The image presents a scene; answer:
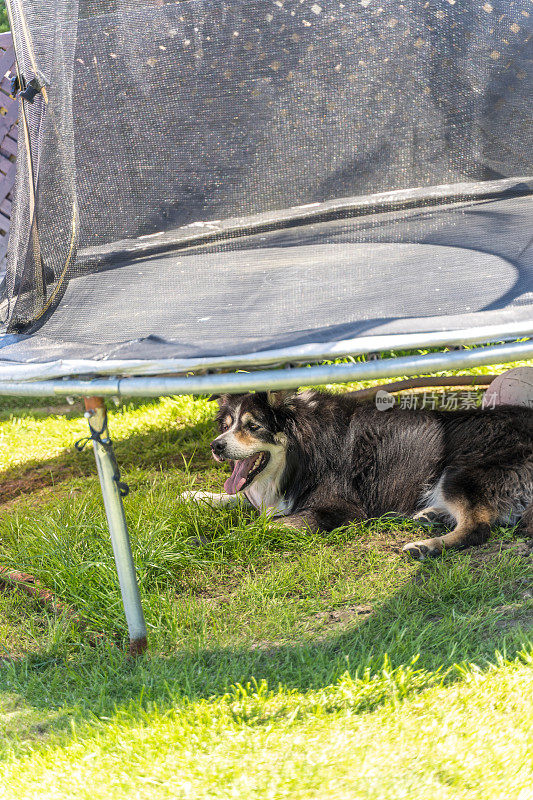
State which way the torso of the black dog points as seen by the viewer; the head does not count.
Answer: to the viewer's left
